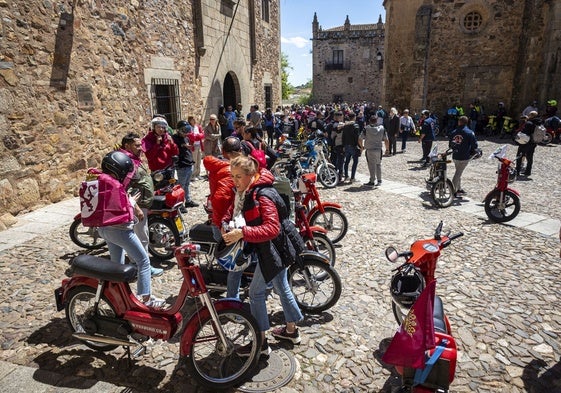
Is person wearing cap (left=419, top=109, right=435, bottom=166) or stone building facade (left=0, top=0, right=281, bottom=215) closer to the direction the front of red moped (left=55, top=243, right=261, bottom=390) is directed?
the person wearing cap

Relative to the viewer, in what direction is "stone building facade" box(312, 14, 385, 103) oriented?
toward the camera

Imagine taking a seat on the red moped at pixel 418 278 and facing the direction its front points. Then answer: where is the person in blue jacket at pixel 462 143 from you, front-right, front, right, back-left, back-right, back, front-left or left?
front-right

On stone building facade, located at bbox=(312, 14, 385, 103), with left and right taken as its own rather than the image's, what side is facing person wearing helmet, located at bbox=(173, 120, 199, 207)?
front

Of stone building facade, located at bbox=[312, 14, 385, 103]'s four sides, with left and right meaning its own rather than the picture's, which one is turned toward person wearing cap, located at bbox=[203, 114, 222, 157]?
front

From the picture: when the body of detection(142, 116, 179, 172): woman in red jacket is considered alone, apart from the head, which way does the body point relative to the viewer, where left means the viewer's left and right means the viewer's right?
facing the viewer

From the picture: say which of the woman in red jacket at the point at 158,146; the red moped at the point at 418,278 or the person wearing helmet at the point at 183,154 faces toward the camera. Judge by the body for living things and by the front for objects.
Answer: the woman in red jacket

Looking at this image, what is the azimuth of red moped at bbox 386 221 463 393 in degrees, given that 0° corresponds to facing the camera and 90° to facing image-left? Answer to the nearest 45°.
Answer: approximately 135°

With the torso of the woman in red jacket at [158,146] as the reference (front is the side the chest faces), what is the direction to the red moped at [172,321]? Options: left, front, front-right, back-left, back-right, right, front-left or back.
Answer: front

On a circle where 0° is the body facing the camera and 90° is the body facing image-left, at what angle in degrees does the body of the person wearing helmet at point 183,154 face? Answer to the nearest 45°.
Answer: approximately 270°

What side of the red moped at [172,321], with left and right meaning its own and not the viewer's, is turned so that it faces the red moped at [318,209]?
left

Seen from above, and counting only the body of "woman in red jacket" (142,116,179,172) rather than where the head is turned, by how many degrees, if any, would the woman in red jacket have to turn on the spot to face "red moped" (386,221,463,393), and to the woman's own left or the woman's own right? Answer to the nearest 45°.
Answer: approximately 45° to the woman's own left

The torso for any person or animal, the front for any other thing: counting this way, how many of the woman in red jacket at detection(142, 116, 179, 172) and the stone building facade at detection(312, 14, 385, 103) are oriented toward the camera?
2
